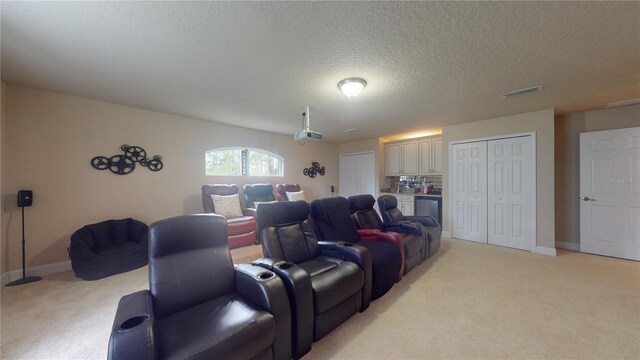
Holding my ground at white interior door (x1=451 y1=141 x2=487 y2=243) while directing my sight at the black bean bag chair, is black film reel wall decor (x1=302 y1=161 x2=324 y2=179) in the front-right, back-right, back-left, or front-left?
front-right

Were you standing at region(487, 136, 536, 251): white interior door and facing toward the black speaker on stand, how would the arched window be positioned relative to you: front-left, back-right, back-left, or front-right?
front-right

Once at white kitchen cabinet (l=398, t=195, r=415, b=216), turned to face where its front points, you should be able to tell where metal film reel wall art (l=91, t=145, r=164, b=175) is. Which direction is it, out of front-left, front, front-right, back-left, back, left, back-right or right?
front-right

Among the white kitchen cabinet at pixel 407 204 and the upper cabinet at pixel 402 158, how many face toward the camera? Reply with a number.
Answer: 2

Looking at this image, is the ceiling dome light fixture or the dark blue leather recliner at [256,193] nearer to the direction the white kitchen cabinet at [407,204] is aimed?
the ceiling dome light fixture

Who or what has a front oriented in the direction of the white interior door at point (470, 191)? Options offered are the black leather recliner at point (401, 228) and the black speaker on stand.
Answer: the black speaker on stand

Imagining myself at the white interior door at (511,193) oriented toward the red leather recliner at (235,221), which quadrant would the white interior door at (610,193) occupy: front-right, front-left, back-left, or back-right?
back-left

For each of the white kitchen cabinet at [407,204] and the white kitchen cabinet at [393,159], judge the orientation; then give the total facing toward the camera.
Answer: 2

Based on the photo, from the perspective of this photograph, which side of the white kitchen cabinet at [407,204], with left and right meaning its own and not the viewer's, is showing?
front

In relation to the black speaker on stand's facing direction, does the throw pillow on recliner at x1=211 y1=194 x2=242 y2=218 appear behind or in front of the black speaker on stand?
in front

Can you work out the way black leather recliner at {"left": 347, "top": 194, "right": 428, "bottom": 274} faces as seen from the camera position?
facing the viewer and to the right of the viewer

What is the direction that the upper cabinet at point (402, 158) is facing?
toward the camera

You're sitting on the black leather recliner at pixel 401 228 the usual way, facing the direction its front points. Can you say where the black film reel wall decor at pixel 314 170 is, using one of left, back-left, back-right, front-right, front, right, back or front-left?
back
